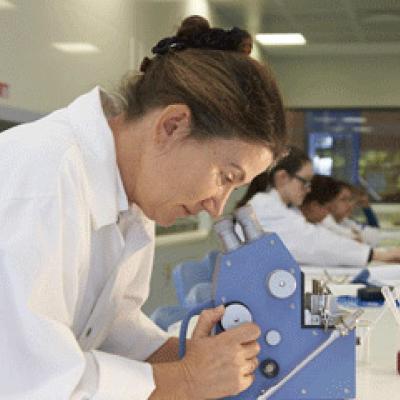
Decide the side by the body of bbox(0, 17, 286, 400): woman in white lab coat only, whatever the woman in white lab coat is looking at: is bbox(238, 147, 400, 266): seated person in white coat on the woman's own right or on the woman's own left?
on the woman's own left

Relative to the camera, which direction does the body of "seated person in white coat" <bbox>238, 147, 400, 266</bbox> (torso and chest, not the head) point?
to the viewer's right

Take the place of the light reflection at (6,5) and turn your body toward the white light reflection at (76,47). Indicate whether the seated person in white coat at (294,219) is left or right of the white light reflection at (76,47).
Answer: right

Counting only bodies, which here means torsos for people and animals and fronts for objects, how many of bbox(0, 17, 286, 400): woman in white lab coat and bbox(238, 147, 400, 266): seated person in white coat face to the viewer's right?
2

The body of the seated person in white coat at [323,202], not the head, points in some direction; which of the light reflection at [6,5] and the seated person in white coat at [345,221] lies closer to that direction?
the seated person in white coat

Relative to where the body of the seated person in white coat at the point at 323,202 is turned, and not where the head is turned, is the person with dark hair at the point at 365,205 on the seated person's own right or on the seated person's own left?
on the seated person's own left

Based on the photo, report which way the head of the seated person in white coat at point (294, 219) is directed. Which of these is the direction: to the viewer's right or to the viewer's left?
to the viewer's right

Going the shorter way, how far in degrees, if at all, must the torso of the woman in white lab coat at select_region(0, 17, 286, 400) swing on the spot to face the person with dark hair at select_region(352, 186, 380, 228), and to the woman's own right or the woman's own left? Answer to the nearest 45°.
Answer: approximately 90° to the woman's own left

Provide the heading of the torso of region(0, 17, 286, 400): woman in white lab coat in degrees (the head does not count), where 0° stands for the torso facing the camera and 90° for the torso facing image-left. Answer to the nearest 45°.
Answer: approximately 270°

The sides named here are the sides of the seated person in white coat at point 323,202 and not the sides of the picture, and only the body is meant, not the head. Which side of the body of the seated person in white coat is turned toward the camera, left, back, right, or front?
right
